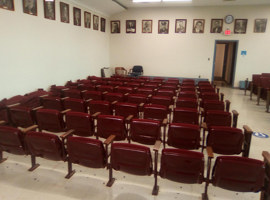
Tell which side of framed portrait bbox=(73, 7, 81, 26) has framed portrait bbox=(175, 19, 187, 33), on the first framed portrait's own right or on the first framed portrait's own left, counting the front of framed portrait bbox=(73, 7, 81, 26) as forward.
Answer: on the first framed portrait's own left

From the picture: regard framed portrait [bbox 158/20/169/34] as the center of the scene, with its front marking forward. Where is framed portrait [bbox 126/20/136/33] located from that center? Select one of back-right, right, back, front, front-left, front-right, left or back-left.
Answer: right

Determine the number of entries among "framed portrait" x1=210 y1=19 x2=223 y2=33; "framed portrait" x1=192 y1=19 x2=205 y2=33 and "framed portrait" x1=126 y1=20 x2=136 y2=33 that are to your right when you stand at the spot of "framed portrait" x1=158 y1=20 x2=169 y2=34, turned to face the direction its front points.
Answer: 1

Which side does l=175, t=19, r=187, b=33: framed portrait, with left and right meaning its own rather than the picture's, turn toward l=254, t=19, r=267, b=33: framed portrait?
left

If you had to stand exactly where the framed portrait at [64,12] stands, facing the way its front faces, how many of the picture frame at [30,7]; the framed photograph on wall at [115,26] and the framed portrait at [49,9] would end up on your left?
1

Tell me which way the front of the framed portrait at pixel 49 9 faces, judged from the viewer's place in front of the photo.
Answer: facing the viewer and to the right of the viewer

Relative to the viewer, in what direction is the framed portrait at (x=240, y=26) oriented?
toward the camera

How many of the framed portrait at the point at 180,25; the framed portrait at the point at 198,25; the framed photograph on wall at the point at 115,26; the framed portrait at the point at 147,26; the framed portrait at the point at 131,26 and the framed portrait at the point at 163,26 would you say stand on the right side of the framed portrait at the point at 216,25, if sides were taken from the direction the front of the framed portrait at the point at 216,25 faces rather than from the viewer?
6

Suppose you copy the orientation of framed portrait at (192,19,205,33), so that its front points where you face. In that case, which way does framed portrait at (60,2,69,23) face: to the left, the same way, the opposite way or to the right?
to the left

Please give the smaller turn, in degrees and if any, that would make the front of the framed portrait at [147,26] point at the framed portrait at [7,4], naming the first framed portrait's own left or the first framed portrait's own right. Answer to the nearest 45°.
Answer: approximately 45° to the first framed portrait's own right

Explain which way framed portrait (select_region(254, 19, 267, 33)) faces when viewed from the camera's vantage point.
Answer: facing the viewer

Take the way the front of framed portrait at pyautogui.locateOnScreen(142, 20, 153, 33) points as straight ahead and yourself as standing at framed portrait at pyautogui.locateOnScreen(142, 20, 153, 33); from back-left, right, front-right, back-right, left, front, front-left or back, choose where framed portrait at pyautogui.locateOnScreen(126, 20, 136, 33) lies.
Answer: right

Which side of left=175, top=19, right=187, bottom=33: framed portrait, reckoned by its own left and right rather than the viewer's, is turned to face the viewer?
front

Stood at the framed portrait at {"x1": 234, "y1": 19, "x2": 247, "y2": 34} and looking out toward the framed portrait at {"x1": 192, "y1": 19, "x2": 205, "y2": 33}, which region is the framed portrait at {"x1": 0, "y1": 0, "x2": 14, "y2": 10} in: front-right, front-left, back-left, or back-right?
front-left

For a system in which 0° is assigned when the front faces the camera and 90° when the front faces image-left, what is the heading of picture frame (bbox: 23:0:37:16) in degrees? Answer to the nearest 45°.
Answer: approximately 315°

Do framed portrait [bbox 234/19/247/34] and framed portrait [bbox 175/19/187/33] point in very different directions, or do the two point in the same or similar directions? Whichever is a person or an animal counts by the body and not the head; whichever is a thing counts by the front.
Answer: same or similar directions
